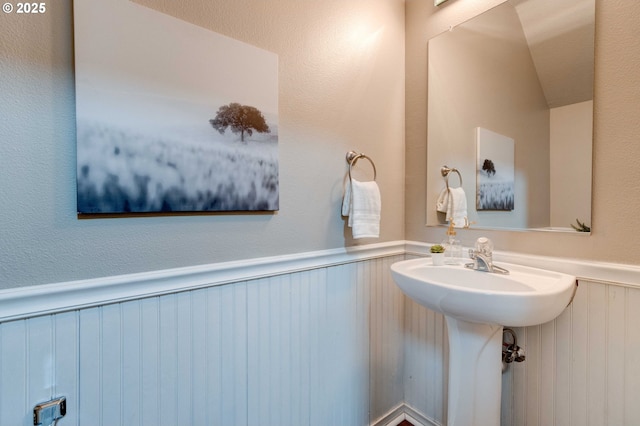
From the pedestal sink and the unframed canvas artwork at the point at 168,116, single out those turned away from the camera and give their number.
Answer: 0

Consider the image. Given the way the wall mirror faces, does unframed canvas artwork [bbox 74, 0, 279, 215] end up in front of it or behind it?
in front

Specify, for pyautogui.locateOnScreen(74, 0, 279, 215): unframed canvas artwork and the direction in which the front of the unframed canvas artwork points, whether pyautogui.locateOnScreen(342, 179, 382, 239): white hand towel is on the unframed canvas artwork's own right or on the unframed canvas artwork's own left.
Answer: on the unframed canvas artwork's own left

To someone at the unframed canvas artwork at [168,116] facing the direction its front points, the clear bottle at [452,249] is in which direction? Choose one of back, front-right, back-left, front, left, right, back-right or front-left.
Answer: front-left

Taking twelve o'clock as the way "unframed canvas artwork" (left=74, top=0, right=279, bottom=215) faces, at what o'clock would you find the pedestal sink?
The pedestal sink is roughly at 11 o'clock from the unframed canvas artwork.

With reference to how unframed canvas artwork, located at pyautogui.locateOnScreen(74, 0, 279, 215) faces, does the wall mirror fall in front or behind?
in front

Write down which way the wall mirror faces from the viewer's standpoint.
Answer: facing the viewer and to the left of the viewer

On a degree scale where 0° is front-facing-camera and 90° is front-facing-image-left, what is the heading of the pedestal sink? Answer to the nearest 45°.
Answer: approximately 45°
